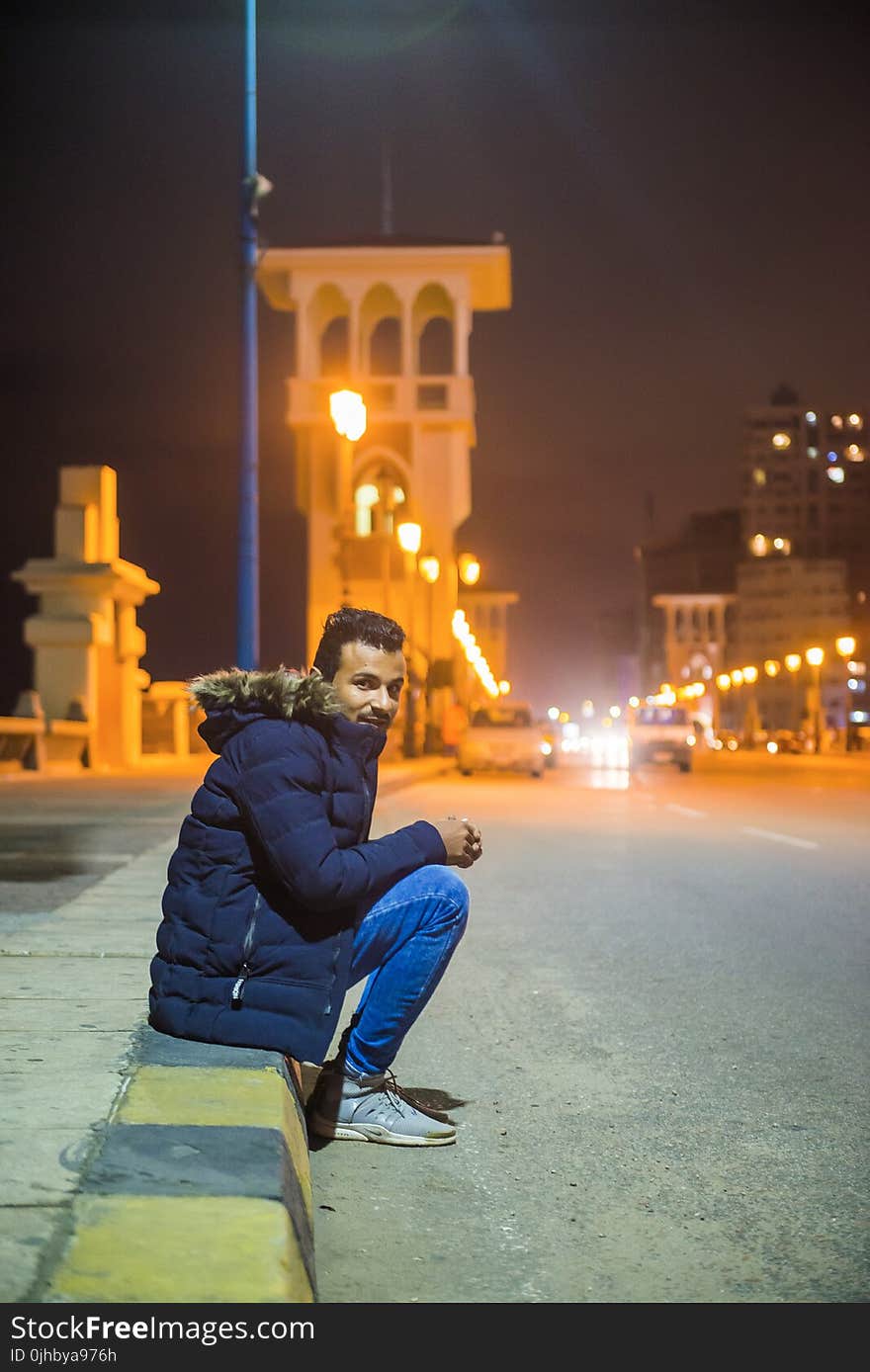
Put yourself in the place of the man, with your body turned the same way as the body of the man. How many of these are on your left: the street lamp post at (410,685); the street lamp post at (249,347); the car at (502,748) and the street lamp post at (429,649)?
4

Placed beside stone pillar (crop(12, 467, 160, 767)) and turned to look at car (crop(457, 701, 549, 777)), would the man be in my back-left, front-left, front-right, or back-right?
back-right

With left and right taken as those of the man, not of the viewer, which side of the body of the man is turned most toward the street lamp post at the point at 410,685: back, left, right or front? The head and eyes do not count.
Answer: left

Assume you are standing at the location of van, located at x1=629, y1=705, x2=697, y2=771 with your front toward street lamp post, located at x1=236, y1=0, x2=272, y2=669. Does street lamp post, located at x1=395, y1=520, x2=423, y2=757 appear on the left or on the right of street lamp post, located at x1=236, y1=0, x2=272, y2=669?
right

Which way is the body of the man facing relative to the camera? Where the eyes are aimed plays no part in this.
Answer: to the viewer's right

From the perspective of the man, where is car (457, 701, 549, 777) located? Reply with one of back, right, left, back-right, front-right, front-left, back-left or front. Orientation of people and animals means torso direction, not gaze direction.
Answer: left

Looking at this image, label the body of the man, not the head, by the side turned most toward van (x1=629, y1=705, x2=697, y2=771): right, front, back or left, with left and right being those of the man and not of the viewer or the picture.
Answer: left
